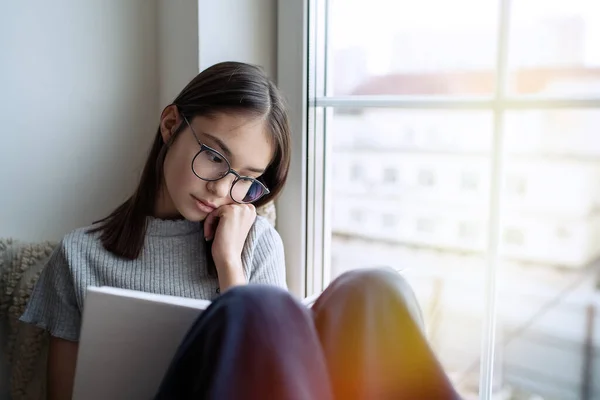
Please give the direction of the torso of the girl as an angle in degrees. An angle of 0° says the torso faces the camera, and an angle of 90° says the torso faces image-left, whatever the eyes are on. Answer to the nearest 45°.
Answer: approximately 315°
